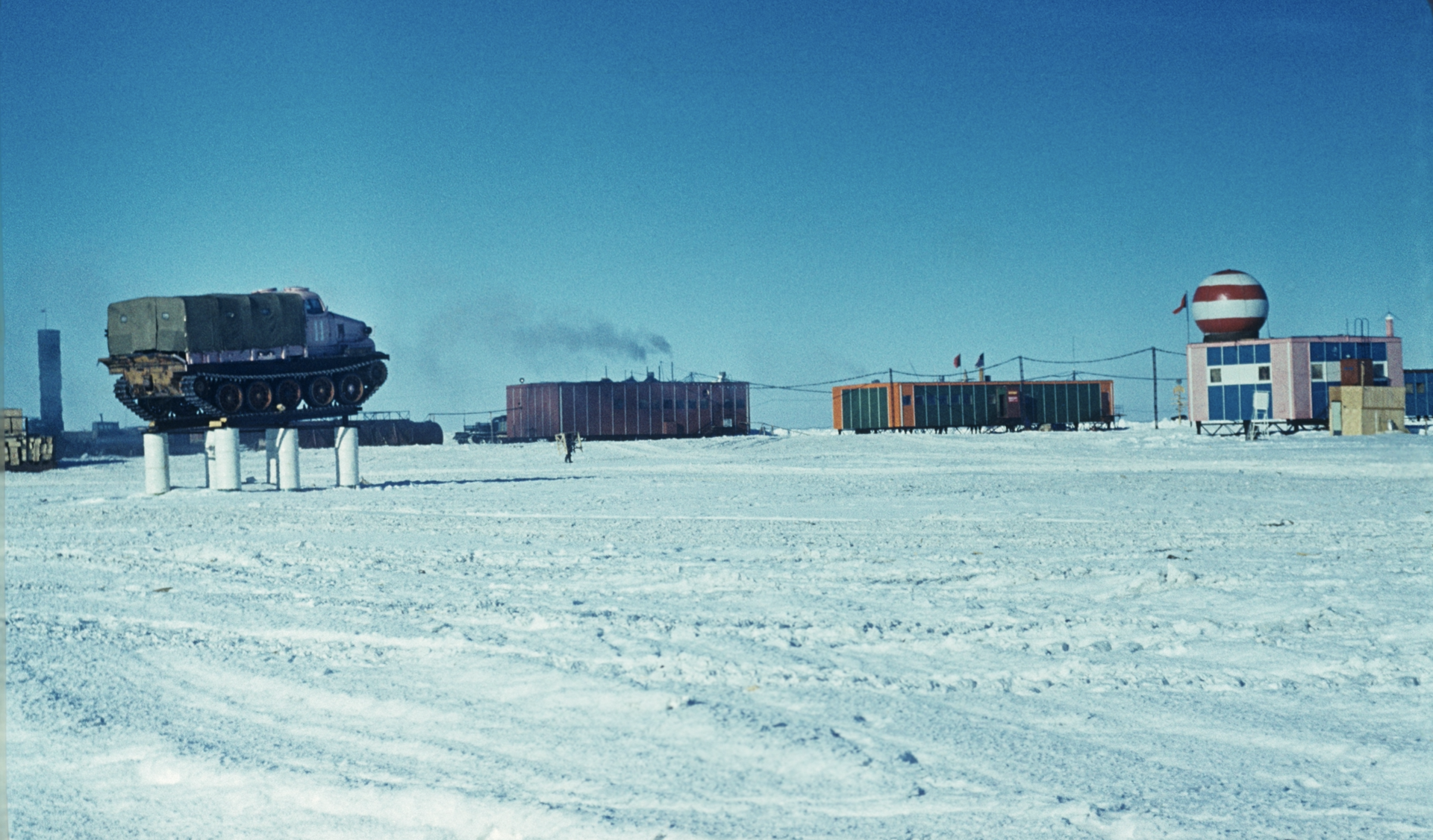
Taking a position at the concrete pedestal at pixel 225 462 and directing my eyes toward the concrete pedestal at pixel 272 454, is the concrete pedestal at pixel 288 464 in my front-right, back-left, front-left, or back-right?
front-right

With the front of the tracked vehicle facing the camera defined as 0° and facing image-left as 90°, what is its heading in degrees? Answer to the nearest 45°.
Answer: approximately 225°

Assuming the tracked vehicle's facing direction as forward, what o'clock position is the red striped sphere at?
The red striped sphere is roughly at 1 o'clock from the tracked vehicle.
